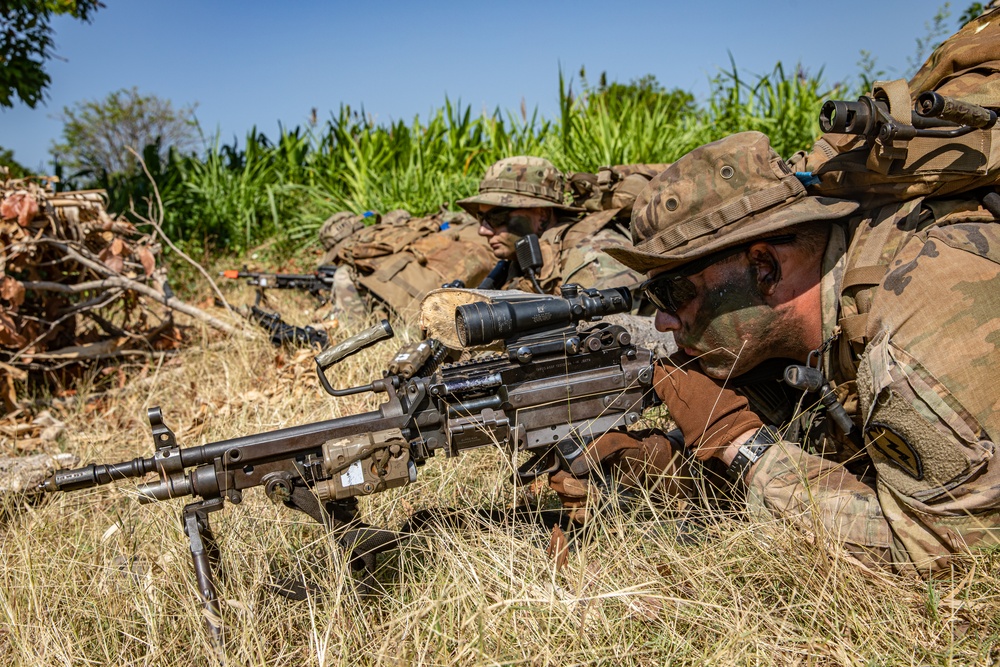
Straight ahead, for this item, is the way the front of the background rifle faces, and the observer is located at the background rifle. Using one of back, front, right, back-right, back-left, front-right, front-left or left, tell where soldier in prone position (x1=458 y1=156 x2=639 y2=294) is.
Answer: back-left

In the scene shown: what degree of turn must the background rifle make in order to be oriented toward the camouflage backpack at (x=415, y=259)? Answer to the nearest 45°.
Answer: approximately 135° to its left

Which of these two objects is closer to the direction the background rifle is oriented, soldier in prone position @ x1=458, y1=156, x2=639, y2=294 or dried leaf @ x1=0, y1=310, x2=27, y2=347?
the dried leaf

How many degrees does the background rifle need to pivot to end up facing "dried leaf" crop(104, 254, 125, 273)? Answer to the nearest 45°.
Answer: approximately 45° to its left

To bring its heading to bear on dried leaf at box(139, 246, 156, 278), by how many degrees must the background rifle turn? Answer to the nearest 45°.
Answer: approximately 45° to its left

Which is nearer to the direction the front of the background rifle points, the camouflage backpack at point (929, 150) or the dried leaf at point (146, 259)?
the dried leaf

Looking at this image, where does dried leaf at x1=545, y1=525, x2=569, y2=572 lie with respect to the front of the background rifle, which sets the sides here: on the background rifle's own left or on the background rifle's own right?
on the background rifle's own left

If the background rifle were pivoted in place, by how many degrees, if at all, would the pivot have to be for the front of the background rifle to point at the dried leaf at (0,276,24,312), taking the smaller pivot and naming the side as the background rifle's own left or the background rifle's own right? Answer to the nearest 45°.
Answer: approximately 45° to the background rifle's own left

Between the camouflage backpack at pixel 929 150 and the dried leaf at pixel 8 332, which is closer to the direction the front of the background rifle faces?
the dried leaf

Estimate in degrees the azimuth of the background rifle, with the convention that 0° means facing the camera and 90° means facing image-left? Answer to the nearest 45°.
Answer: approximately 90°
